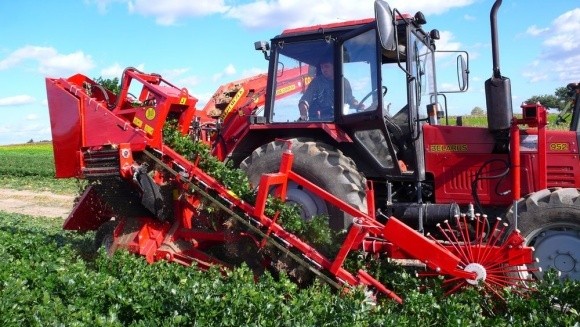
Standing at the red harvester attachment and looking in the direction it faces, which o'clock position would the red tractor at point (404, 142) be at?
The red tractor is roughly at 12 o'clock from the red harvester attachment.

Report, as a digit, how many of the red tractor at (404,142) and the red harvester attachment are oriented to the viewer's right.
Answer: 2

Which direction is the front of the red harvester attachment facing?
to the viewer's right

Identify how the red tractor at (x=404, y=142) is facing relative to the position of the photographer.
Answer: facing to the right of the viewer
